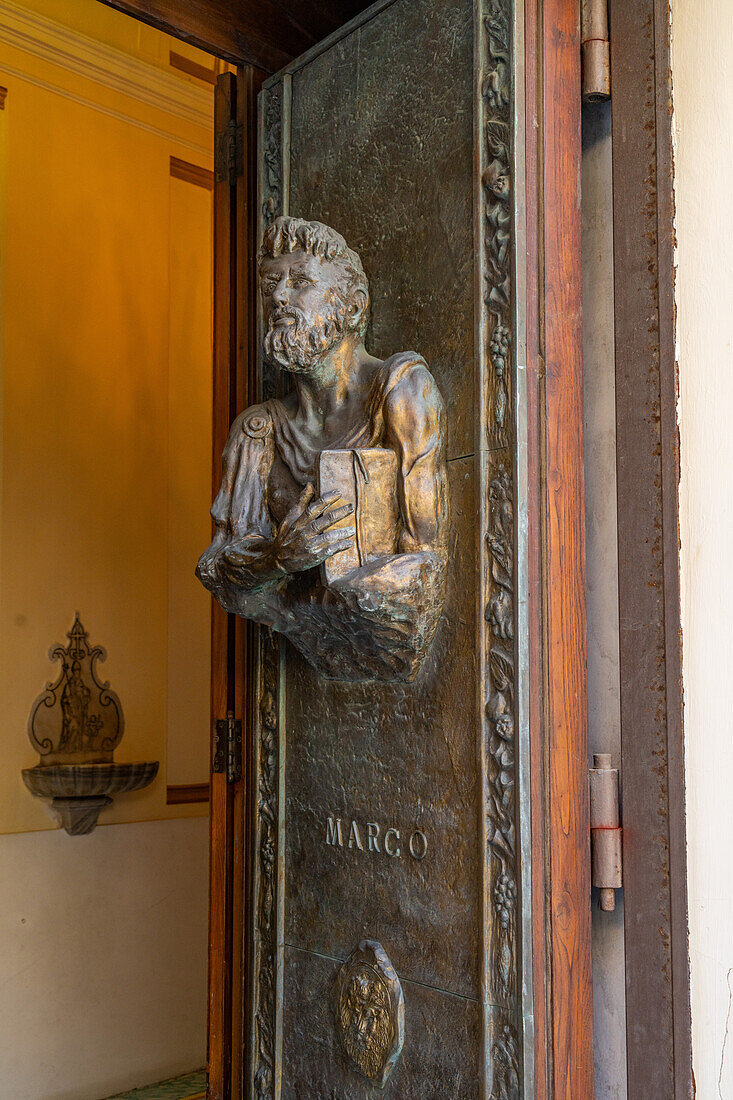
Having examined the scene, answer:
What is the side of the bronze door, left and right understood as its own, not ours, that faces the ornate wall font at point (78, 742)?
right

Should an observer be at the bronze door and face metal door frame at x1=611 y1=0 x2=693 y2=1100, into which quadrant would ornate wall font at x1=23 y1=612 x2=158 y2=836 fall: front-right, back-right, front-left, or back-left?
back-left

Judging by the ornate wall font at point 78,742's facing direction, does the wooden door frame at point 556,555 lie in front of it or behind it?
in front

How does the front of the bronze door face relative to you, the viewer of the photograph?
facing the viewer and to the left of the viewer

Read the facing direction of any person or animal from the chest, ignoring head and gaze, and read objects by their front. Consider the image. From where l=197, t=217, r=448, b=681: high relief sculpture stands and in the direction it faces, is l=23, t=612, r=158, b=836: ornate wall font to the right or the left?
on its right

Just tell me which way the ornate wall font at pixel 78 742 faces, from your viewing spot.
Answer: facing the viewer and to the right of the viewer

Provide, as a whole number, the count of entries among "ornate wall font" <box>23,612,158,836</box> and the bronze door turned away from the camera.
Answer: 0

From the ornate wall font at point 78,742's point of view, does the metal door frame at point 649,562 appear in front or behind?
in front

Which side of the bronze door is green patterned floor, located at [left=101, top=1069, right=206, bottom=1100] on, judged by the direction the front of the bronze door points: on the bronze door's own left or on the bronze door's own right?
on the bronze door's own right

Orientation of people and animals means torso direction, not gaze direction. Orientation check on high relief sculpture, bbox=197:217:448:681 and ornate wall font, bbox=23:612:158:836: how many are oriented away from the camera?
0
